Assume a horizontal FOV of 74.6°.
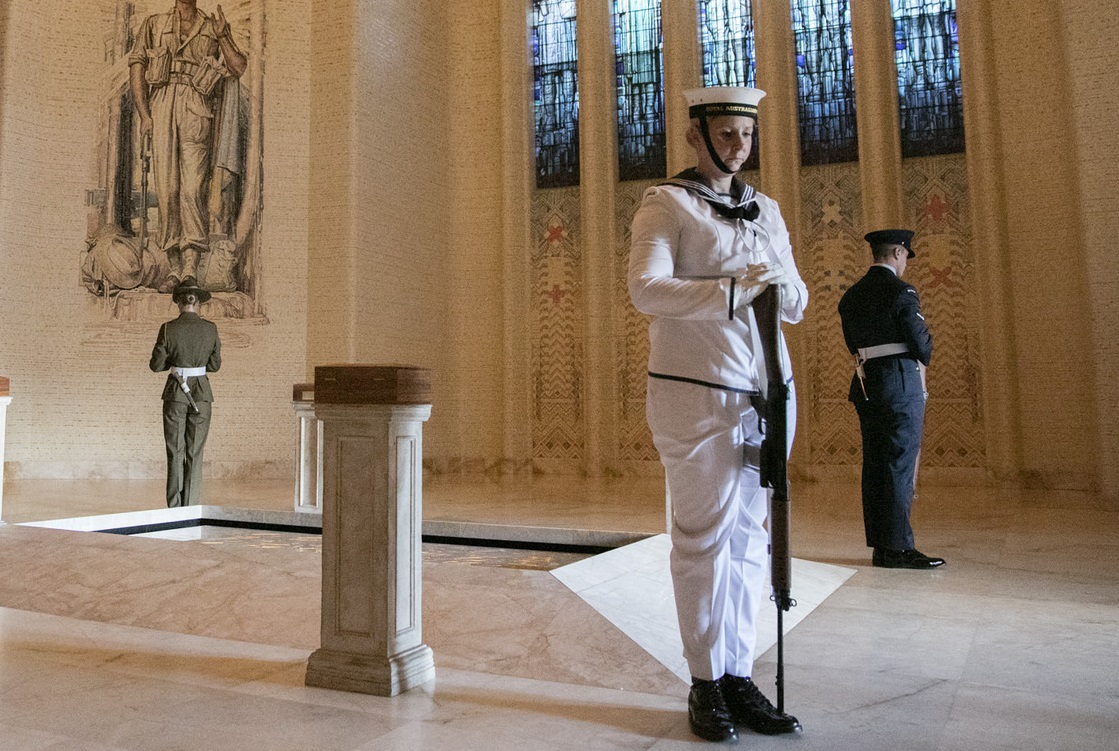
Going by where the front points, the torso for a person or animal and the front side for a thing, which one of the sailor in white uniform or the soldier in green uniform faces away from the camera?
the soldier in green uniform

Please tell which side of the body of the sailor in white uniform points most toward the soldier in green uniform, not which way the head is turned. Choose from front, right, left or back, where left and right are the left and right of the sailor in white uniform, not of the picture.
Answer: back

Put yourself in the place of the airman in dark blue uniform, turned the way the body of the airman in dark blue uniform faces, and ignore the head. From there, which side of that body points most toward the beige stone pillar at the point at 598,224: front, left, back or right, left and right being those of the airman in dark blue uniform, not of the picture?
left

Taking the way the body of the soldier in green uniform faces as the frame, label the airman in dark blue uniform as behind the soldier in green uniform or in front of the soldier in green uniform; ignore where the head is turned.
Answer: behind

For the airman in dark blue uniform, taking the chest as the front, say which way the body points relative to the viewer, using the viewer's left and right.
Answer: facing away from the viewer and to the right of the viewer

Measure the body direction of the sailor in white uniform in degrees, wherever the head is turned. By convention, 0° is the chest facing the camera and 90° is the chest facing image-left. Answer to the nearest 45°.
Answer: approximately 315°

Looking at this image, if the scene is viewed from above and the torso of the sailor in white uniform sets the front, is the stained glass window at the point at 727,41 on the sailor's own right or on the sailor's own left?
on the sailor's own left

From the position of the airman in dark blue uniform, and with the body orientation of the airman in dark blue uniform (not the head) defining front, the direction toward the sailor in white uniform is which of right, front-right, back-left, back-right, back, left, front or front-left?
back-right

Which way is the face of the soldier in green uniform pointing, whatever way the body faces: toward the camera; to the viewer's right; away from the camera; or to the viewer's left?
away from the camera

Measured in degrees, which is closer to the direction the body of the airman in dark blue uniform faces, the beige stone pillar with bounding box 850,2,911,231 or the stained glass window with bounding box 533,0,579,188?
the beige stone pillar

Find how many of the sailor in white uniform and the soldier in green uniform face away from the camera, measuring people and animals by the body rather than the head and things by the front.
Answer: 1

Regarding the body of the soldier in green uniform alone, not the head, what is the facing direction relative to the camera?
away from the camera

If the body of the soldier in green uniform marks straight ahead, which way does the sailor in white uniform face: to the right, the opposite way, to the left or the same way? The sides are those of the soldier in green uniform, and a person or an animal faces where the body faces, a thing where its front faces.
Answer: the opposite way

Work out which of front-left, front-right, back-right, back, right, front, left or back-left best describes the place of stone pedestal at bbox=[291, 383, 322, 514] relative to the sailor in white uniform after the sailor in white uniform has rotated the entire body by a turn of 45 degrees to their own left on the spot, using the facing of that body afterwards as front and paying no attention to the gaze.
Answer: back-left

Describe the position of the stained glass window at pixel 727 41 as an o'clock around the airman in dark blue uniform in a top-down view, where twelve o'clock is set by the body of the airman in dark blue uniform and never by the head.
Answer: The stained glass window is roughly at 10 o'clock from the airman in dark blue uniform.

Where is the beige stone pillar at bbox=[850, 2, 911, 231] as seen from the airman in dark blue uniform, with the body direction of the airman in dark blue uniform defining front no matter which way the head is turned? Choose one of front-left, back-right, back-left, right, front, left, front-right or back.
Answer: front-left
